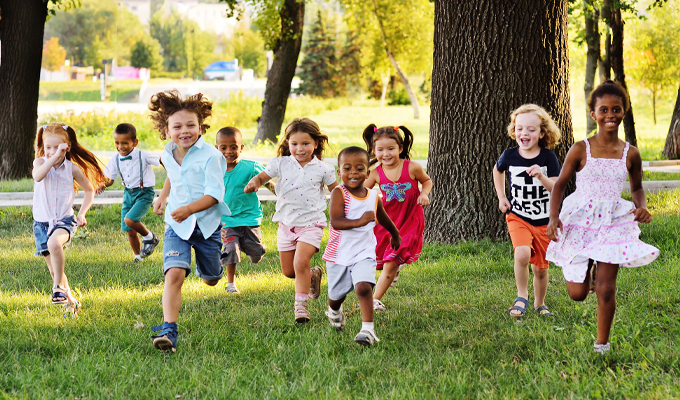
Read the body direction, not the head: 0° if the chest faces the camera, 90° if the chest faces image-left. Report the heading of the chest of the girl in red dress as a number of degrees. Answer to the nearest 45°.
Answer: approximately 45°

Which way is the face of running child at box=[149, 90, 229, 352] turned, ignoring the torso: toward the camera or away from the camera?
toward the camera

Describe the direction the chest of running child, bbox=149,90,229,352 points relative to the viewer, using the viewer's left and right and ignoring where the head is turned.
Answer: facing the viewer

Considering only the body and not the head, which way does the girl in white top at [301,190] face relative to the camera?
toward the camera

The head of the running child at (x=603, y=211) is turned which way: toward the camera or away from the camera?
toward the camera

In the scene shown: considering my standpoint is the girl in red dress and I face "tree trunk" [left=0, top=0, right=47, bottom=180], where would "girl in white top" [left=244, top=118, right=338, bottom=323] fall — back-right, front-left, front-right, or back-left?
front-left

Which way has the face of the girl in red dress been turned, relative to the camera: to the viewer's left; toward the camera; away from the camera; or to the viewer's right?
toward the camera

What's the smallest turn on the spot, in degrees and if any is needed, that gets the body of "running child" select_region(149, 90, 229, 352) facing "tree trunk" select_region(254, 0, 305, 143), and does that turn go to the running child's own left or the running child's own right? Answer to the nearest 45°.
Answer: approximately 180°

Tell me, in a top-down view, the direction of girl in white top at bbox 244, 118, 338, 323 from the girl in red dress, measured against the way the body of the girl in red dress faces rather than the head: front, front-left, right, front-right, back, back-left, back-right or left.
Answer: front-right

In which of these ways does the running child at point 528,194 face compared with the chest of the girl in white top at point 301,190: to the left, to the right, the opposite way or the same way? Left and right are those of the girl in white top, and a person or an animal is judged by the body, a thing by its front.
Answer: the same way

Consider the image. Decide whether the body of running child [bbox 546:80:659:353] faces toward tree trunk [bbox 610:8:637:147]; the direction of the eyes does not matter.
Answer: no

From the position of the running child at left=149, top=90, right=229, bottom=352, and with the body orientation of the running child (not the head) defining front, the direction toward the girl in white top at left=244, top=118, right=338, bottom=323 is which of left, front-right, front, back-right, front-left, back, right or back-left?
back-left

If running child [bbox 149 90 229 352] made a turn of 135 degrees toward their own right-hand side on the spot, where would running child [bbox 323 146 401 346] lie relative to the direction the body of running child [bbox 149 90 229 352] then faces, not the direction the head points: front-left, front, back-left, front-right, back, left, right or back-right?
back-right

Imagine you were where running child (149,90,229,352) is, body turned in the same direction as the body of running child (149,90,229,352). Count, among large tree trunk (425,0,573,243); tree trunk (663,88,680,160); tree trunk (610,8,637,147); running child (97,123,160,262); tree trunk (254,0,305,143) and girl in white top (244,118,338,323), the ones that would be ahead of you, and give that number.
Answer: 0

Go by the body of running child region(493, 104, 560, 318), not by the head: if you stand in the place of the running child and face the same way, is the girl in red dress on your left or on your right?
on your right
